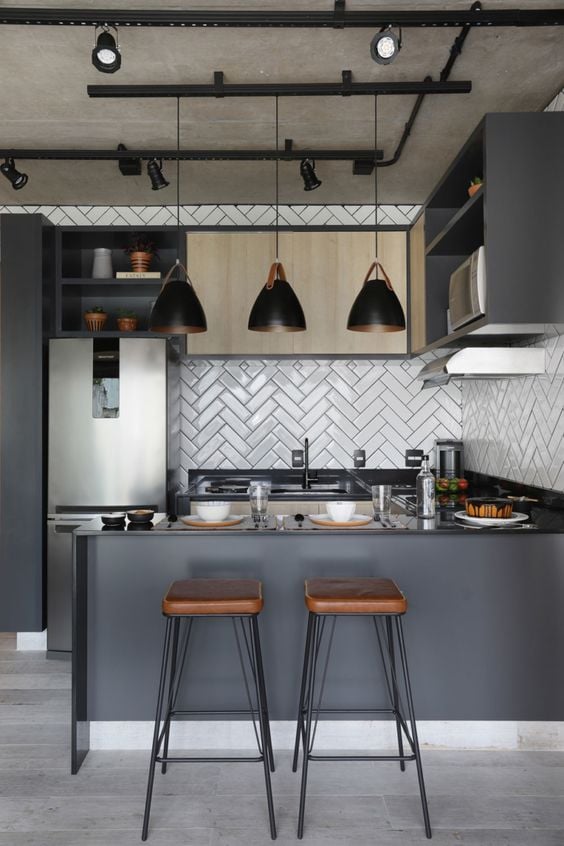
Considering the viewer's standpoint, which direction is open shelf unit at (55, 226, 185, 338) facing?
facing the viewer

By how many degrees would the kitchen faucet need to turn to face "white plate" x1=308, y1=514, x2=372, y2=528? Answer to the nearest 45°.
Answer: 0° — it already faces it

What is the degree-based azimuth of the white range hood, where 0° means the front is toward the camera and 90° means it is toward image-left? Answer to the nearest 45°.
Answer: approximately 90°

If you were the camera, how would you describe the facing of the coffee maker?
facing the viewer and to the left of the viewer

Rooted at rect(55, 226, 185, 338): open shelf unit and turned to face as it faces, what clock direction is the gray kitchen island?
The gray kitchen island is roughly at 11 o'clock from the open shelf unit.

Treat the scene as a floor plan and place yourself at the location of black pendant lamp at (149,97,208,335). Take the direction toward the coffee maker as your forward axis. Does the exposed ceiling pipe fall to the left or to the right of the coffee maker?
right

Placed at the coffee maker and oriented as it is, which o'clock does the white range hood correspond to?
The white range hood is roughly at 10 o'clock from the coffee maker.

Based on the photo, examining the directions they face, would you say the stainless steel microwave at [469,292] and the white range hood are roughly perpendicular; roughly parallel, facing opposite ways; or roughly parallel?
roughly parallel

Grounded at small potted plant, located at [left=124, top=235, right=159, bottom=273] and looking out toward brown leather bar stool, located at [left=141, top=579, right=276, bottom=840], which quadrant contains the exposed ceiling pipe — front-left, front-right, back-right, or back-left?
front-left

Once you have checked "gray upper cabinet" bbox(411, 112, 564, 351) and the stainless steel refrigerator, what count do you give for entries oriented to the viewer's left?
1

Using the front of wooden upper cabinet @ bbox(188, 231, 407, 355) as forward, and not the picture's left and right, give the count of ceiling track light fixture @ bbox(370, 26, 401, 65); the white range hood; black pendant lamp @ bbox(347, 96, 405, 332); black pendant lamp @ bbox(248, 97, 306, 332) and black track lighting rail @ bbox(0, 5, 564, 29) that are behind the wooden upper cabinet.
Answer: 0

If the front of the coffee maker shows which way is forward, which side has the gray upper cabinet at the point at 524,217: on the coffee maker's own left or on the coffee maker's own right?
on the coffee maker's own left

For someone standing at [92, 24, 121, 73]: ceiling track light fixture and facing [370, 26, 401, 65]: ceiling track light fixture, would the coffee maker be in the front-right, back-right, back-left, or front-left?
front-left

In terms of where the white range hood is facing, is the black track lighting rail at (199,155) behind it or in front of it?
in front
